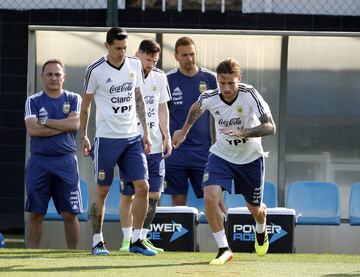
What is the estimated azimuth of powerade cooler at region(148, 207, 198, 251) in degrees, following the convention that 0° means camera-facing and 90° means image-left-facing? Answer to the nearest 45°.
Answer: approximately 0°

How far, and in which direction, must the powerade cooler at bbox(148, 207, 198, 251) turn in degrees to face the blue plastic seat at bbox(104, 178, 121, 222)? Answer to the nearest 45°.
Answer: approximately 135° to its right

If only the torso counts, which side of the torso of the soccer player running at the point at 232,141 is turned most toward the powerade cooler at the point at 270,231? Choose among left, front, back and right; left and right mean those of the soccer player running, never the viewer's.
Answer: back

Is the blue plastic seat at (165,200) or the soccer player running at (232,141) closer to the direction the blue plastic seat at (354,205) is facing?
the soccer player running

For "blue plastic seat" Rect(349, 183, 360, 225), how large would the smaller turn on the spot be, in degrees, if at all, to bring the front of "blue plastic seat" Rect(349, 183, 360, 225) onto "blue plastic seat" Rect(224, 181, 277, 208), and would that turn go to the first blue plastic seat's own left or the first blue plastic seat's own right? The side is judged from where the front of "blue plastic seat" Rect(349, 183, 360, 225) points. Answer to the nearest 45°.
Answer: approximately 90° to the first blue plastic seat's own right

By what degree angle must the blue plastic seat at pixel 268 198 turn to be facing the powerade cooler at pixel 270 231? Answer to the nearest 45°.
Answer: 0° — it already faces it

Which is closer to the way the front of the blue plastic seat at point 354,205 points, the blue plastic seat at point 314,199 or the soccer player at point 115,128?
the soccer player

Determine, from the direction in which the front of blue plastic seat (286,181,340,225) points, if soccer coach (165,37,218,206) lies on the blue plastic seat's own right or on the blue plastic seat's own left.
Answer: on the blue plastic seat's own right
